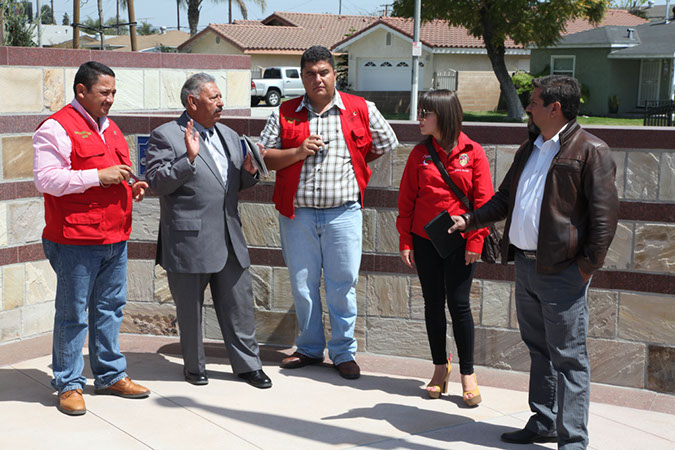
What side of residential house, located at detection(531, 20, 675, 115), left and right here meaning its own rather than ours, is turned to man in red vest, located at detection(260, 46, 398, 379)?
front

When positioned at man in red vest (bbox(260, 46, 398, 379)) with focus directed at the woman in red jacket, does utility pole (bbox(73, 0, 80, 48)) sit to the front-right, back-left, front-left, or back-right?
back-left

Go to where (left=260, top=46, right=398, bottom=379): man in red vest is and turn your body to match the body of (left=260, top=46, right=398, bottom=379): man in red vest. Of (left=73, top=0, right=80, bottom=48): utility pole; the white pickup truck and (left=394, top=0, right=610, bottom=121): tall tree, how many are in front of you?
0

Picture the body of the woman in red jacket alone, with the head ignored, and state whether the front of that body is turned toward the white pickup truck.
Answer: no

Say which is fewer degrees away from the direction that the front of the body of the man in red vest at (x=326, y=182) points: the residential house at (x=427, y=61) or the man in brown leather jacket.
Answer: the man in brown leather jacket

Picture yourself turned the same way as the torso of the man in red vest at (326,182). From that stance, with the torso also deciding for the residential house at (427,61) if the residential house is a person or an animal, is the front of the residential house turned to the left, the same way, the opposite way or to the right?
the same way

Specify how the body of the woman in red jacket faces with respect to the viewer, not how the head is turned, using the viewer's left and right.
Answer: facing the viewer

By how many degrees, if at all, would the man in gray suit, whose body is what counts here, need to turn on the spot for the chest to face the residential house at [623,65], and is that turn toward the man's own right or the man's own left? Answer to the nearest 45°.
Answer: approximately 90° to the man's own left

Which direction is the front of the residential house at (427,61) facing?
toward the camera

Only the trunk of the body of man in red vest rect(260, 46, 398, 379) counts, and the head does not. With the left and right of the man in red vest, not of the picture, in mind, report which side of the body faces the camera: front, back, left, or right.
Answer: front

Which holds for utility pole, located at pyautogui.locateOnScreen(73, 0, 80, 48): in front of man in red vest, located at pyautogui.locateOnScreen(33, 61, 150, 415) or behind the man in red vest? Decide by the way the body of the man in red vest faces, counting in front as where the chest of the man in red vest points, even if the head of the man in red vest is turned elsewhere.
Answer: behind

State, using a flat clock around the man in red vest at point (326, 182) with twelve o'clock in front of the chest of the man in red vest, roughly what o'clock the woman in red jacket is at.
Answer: The woman in red jacket is roughly at 10 o'clock from the man in red vest.

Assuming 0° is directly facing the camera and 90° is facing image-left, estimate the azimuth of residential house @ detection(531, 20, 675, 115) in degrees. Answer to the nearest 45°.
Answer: approximately 0°

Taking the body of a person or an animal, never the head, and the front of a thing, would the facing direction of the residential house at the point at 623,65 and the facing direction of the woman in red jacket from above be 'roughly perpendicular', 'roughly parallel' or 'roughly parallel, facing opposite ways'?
roughly parallel

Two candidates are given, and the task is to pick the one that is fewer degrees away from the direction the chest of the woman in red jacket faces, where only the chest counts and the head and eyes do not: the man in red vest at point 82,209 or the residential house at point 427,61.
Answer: the man in red vest

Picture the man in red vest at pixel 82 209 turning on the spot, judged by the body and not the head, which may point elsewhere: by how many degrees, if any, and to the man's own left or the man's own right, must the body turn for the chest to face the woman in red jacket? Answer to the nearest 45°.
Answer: approximately 45° to the man's own left
